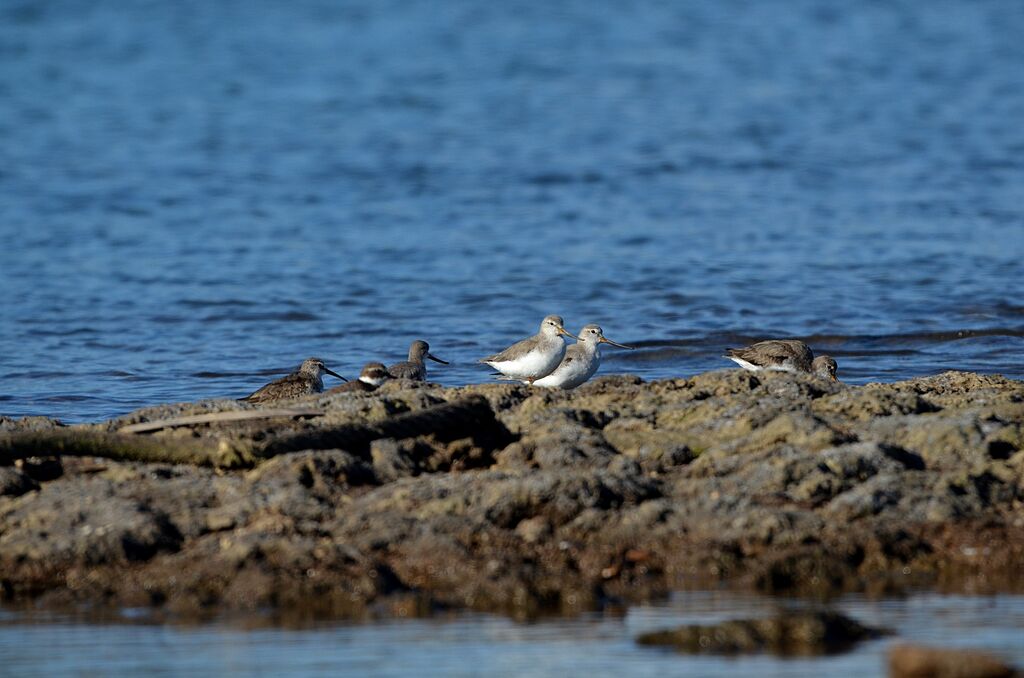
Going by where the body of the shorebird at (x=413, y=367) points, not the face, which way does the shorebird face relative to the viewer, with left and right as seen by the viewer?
facing to the right of the viewer

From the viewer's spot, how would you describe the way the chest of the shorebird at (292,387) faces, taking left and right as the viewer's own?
facing to the right of the viewer

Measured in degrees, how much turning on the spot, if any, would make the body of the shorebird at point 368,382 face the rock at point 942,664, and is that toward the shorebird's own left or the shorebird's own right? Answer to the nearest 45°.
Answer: approximately 90° to the shorebird's own right

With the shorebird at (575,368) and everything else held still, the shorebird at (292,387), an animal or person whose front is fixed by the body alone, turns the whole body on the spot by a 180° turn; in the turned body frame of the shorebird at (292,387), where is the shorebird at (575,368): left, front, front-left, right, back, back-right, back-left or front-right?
back

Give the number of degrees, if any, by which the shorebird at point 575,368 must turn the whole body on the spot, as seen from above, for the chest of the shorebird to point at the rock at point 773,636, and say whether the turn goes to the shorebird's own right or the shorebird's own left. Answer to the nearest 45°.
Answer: approximately 90° to the shorebird's own right

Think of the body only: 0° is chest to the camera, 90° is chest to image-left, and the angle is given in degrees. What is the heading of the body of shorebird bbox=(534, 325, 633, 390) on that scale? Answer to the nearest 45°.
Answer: approximately 270°

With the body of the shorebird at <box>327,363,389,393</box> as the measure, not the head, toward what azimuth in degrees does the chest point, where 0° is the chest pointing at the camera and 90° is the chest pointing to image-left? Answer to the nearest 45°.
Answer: approximately 270°

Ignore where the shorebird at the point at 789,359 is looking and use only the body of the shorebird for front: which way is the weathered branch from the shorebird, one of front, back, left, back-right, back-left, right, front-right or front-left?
back-right

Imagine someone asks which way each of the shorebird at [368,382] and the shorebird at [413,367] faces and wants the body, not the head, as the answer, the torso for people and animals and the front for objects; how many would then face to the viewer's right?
2

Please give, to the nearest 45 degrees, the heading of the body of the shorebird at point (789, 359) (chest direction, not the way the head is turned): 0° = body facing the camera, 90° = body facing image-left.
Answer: approximately 270°

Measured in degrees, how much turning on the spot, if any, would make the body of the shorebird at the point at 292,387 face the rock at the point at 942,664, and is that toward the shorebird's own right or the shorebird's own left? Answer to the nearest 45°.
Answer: approximately 90° to the shorebird's own right

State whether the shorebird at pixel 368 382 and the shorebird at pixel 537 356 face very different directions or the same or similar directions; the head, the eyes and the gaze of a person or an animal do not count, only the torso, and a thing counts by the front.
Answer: same or similar directions

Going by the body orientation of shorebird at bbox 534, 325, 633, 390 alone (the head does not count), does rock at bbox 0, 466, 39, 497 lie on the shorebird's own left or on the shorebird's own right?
on the shorebird's own right

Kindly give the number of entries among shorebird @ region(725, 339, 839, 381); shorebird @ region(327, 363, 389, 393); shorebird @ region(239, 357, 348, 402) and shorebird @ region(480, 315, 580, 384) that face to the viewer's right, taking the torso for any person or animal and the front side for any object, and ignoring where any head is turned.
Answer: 4
